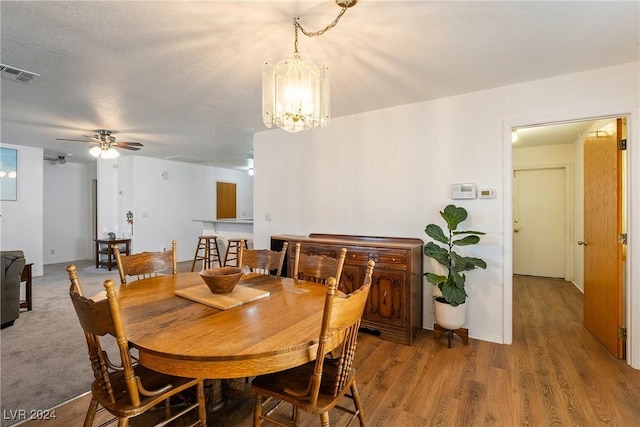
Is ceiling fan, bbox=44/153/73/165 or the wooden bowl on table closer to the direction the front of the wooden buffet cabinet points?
the wooden bowl on table

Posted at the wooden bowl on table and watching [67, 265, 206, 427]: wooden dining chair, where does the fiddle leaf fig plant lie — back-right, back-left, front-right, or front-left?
back-left

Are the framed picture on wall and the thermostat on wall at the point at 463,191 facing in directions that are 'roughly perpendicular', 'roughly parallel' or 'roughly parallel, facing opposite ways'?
roughly perpendicular

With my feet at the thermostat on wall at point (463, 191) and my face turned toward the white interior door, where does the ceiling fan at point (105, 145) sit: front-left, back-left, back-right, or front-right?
back-left

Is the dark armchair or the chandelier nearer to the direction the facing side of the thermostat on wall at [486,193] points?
the chandelier

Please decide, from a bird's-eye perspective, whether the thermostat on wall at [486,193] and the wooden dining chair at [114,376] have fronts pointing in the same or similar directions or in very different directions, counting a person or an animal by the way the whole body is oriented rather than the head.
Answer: very different directions

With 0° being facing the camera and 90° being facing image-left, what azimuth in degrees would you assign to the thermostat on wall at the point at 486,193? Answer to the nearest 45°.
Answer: approximately 0°

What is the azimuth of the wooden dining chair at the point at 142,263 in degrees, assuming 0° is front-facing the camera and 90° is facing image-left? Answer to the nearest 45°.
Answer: approximately 315°

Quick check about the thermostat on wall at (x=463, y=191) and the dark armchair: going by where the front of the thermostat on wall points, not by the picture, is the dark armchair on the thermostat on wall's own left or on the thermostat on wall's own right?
on the thermostat on wall's own right

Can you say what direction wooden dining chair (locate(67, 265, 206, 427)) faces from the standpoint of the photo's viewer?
facing away from the viewer and to the right of the viewer
